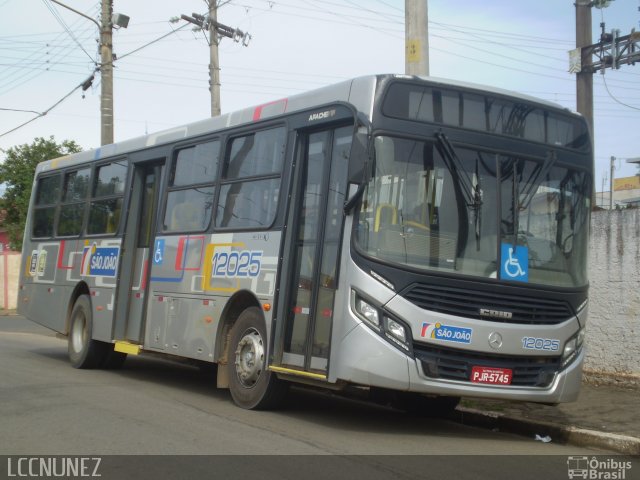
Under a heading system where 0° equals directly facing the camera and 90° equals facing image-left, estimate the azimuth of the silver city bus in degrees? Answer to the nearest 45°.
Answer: approximately 315°

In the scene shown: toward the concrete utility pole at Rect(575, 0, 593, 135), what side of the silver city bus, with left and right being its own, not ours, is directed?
left

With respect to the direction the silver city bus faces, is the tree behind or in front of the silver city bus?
behind

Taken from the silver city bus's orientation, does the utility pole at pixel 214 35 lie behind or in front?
behind

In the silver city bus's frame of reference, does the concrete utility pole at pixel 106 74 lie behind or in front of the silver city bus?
behind
